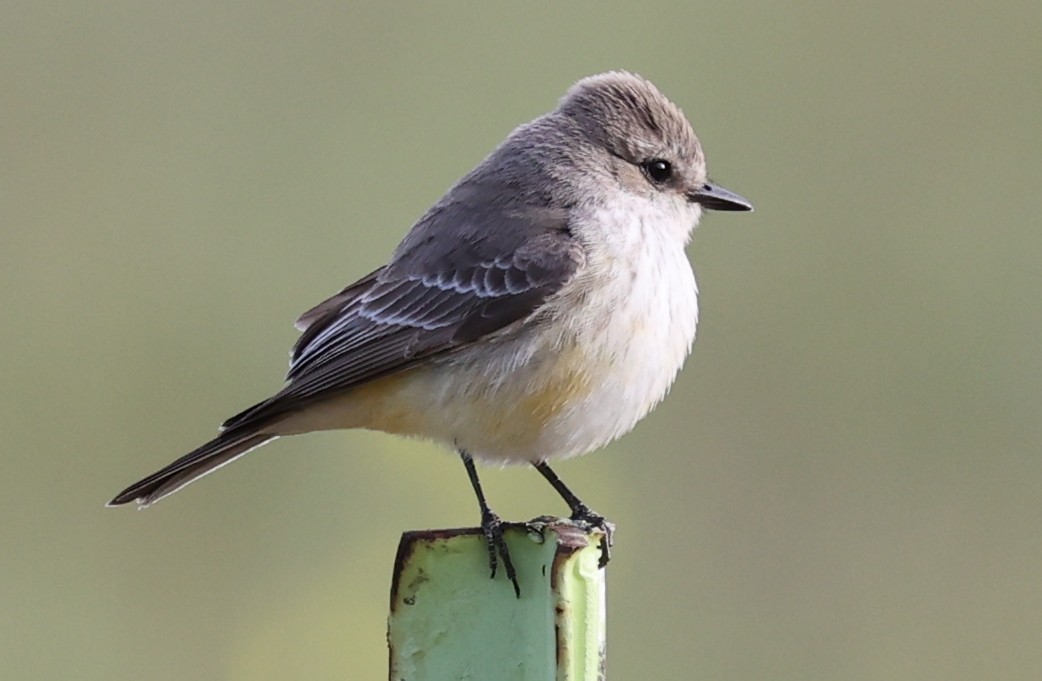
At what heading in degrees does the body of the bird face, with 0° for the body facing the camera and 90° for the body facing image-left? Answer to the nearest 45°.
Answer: approximately 270°
